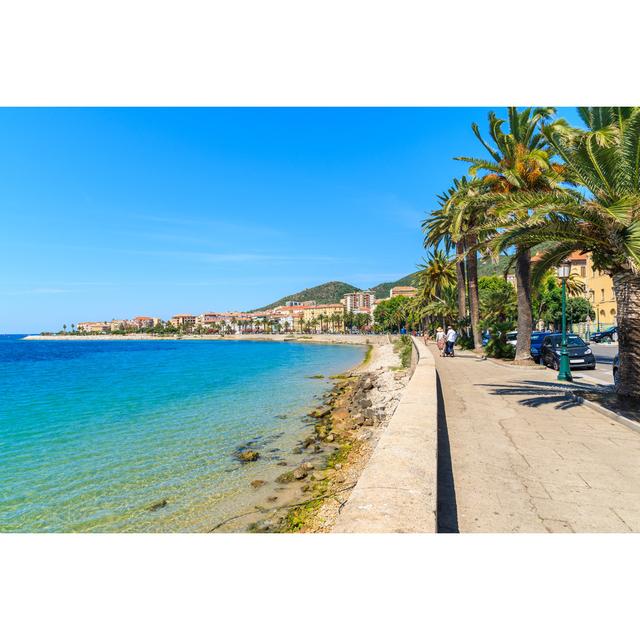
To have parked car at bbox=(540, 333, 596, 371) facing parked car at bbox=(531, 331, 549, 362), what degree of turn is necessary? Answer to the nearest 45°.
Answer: approximately 180°

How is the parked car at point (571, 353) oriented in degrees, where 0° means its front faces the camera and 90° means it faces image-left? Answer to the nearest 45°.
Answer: approximately 315°

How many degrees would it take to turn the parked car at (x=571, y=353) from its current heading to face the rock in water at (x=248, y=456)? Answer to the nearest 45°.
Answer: approximately 90° to its right

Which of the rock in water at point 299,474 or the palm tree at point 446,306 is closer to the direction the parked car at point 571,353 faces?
the rock in water
